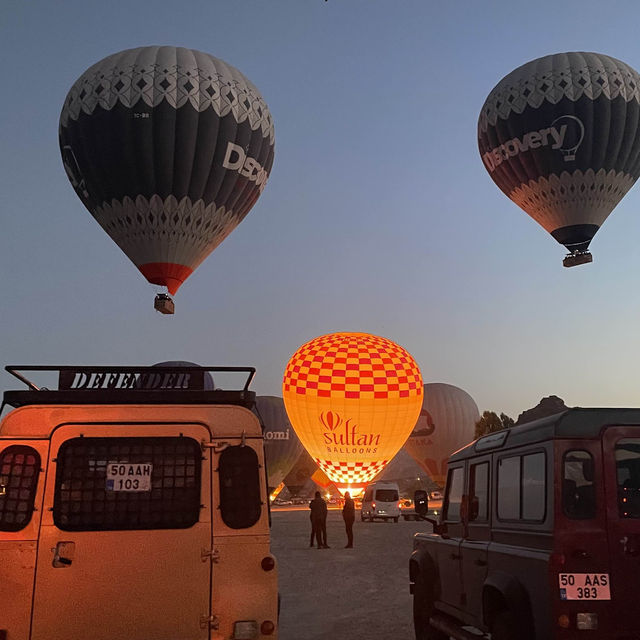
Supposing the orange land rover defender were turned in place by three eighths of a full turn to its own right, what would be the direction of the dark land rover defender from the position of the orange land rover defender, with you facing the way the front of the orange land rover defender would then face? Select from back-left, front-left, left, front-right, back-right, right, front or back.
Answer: front-left

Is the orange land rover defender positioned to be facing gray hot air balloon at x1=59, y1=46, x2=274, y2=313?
yes

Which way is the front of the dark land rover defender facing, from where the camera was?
facing away from the viewer and to the left of the viewer

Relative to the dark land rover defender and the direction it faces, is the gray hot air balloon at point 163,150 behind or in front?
in front

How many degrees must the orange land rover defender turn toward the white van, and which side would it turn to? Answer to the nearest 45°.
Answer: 0° — it already faces it

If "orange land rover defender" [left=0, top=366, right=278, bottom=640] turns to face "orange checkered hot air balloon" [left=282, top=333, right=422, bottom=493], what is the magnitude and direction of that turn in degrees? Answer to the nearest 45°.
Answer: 0° — it already faces it

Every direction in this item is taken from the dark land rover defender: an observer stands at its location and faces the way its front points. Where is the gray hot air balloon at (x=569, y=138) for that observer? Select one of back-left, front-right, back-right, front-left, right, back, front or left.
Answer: front-right

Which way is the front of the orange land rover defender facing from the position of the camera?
facing away from the viewer
